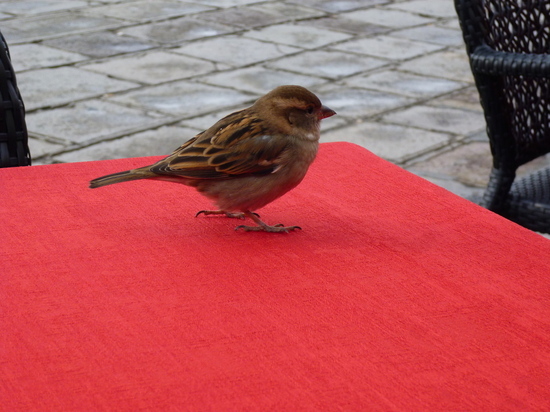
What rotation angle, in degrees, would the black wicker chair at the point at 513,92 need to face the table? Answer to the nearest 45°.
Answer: approximately 45° to its right

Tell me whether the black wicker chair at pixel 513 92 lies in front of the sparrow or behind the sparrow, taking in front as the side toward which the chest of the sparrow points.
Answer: in front

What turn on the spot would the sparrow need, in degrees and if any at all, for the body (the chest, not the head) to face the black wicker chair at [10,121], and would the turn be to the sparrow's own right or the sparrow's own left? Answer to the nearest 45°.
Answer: approximately 135° to the sparrow's own left

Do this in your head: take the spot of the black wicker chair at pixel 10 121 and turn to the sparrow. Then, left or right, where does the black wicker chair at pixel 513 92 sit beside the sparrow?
left

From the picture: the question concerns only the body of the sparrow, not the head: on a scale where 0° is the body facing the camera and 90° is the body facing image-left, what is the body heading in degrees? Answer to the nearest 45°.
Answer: approximately 270°

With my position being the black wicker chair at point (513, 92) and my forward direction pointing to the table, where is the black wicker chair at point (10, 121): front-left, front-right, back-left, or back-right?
front-right
